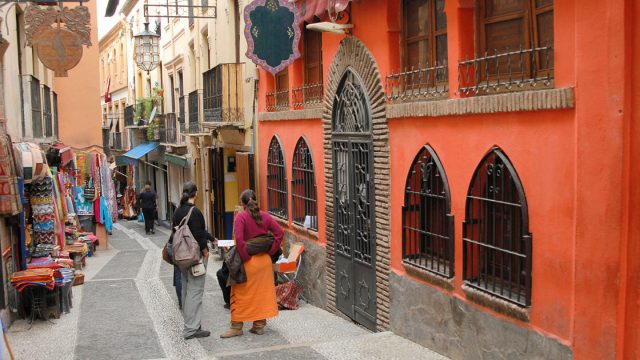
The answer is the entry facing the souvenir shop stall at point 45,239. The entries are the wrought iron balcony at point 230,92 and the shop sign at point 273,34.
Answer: the wrought iron balcony

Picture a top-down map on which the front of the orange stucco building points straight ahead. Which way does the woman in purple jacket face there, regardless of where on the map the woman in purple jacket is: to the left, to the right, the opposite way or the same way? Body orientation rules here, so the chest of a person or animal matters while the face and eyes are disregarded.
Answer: to the right

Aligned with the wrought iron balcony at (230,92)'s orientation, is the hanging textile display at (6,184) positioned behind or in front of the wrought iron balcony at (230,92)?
in front

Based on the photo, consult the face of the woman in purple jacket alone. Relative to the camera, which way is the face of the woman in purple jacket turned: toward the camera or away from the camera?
away from the camera

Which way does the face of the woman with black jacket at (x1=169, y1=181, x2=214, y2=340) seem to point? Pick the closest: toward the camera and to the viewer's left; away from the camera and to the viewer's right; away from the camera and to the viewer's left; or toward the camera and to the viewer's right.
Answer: away from the camera and to the viewer's right

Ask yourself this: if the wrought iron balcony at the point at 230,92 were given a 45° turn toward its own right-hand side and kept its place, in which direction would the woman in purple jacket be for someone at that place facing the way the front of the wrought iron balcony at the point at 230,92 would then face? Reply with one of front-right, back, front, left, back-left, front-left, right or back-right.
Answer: left

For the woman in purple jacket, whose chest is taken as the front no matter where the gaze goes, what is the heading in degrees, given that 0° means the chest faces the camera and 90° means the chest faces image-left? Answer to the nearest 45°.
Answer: approximately 135°

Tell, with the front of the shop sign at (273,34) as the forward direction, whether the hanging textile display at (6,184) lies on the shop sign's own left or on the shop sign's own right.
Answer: on the shop sign's own right

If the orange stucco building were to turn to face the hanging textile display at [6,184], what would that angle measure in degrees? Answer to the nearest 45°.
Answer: approximately 45° to its right
